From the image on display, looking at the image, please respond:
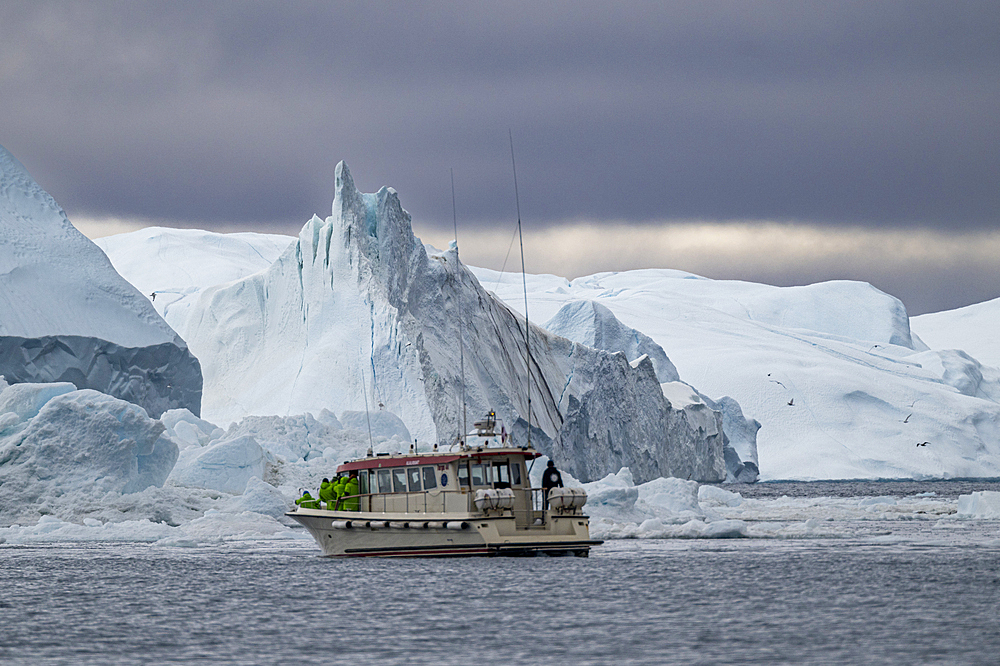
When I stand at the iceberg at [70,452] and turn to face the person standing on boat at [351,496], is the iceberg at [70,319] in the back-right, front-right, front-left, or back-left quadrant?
back-left

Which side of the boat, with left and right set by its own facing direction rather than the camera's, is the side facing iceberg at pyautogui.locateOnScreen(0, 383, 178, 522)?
front

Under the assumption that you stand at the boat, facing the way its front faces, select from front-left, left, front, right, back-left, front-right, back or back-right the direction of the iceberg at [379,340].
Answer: front-right

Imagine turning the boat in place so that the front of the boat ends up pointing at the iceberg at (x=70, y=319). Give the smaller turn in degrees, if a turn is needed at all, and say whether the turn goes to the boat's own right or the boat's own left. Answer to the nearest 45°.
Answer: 0° — it already faces it

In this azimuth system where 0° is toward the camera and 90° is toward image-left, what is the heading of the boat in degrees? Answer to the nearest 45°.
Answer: approximately 135°
